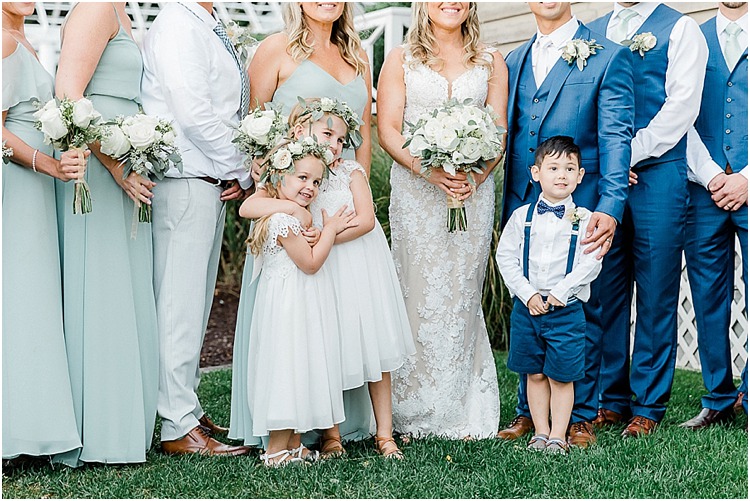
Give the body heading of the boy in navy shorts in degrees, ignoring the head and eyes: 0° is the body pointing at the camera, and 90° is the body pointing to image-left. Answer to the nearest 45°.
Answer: approximately 0°

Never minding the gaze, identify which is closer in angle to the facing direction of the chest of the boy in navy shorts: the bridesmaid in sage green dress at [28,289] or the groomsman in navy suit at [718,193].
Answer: the bridesmaid in sage green dress

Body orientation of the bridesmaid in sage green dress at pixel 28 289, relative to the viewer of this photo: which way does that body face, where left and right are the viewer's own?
facing the viewer and to the right of the viewer

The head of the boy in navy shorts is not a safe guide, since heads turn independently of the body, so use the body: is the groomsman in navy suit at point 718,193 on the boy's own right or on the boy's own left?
on the boy's own left

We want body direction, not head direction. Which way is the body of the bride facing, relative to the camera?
toward the camera

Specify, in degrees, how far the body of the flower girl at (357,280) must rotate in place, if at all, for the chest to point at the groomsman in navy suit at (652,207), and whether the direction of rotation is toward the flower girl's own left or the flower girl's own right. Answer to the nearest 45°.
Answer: approximately 135° to the flower girl's own left

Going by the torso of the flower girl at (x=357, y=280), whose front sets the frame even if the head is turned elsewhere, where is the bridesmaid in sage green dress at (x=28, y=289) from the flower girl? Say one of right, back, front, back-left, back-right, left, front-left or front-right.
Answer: front-right

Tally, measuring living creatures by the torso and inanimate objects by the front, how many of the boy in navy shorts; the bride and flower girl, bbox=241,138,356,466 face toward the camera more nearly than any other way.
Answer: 2

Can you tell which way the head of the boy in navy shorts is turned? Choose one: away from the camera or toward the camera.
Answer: toward the camera

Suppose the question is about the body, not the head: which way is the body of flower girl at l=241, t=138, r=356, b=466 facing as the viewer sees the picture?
to the viewer's right

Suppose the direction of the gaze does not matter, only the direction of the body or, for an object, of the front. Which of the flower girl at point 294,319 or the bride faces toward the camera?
the bride

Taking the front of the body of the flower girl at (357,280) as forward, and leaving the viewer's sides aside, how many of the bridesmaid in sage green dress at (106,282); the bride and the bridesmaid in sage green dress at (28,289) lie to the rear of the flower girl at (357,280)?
1
